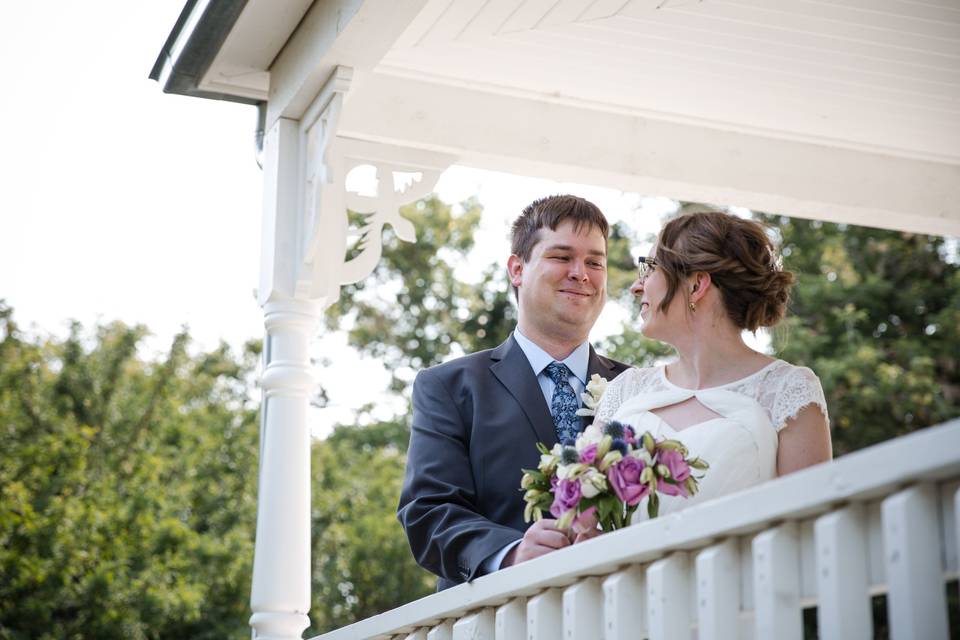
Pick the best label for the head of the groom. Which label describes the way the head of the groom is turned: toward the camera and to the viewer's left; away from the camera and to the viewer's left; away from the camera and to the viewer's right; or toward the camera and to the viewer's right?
toward the camera and to the viewer's right

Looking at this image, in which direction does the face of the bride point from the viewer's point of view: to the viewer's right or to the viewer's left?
to the viewer's left

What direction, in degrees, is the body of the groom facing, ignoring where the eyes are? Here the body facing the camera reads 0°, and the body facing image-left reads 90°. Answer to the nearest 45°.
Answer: approximately 315°
